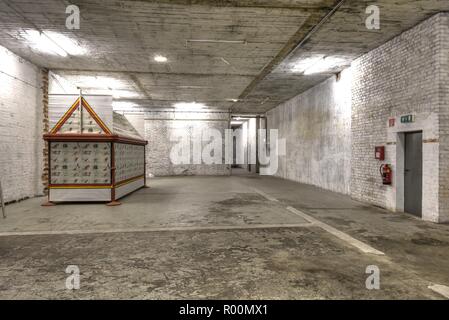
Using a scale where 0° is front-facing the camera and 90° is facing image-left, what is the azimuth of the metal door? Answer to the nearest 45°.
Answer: approximately 45°

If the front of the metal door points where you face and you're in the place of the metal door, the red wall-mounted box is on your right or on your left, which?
on your right

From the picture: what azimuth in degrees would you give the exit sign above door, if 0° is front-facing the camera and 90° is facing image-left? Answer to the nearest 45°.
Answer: approximately 45°

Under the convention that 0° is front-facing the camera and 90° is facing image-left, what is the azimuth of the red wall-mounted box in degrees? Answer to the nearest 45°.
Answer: approximately 45°
